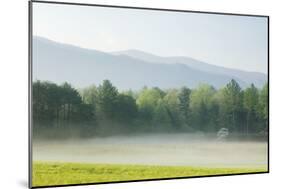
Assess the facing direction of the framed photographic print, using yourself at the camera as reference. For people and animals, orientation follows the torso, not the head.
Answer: facing the viewer and to the right of the viewer
